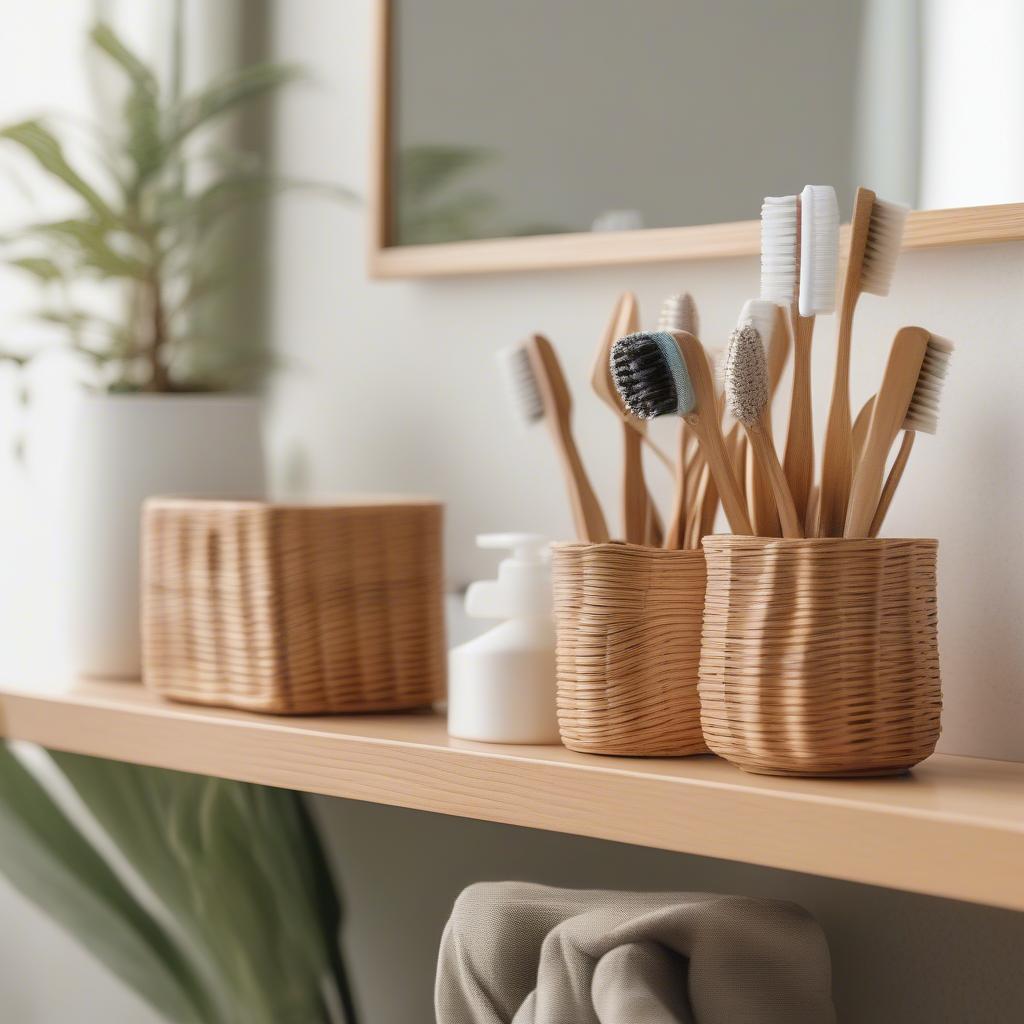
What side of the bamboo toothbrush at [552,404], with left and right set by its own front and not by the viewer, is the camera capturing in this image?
left

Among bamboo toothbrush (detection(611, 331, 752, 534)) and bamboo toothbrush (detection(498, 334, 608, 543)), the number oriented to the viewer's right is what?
0

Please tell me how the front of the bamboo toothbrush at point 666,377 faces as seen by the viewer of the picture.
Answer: facing to the left of the viewer

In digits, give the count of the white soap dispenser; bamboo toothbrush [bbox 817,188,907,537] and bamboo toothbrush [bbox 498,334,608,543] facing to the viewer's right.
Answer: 1

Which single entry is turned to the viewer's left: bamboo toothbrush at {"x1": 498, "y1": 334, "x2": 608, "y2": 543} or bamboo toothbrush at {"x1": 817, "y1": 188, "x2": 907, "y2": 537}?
bamboo toothbrush at {"x1": 498, "y1": 334, "x2": 608, "y2": 543}

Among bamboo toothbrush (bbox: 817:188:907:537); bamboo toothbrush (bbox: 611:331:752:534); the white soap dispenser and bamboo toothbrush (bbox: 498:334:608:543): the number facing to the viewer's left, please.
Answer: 3

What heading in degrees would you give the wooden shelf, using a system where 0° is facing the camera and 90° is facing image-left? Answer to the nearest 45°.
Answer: approximately 45°

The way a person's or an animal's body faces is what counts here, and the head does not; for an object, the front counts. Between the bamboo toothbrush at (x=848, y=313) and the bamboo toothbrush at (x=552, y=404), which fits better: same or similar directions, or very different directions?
very different directions

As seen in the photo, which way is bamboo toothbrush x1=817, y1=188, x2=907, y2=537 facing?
to the viewer's right

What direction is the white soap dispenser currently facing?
to the viewer's left
